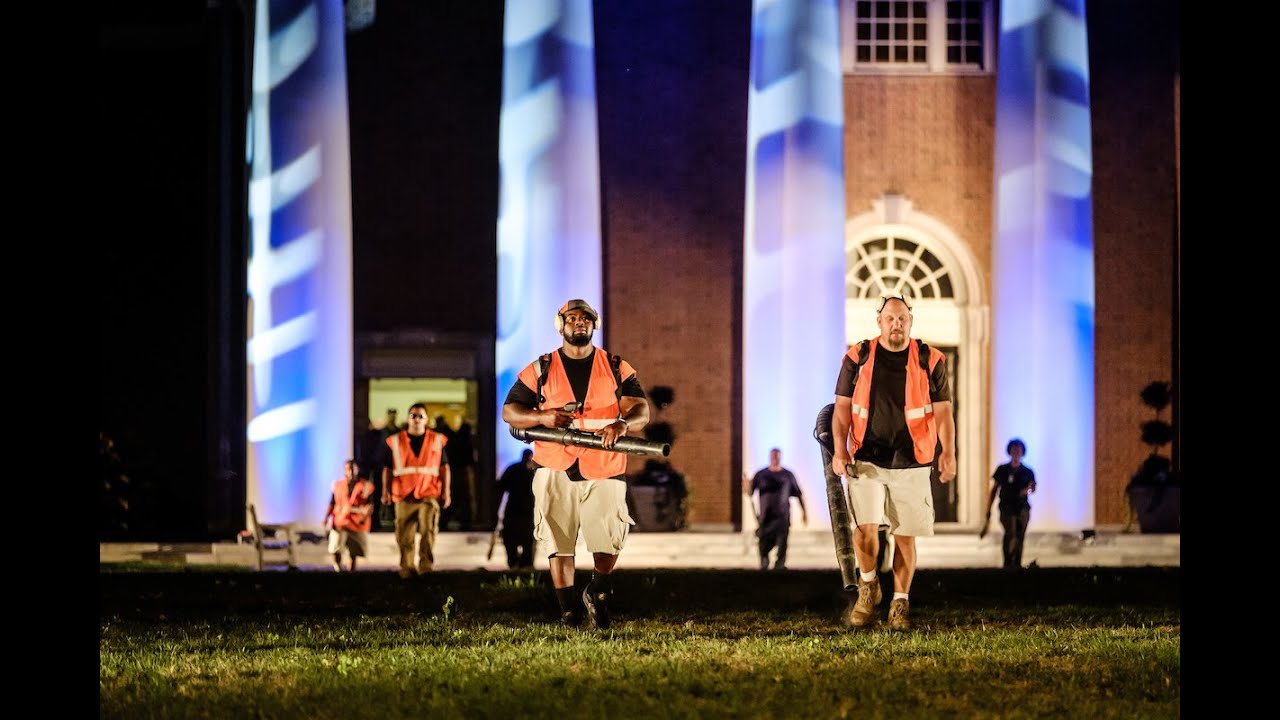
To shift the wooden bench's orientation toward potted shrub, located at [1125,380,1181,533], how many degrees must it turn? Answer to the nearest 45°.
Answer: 0° — it already faces it

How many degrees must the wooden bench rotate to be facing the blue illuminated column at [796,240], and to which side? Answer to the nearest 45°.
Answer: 0° — it already faces it

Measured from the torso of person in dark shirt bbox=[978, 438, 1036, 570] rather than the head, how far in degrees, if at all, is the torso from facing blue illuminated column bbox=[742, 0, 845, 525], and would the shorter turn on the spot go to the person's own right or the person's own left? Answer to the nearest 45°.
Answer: approximately 135° to the person's own right

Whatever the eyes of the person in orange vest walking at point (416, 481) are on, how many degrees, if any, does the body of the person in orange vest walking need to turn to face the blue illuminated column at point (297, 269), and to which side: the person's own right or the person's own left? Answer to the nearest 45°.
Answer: approximately 180°

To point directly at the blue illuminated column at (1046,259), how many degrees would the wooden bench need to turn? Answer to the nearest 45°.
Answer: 0° — it already faces it

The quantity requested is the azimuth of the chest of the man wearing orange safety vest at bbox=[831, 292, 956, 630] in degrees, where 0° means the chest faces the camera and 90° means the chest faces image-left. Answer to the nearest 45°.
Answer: approximately 0°

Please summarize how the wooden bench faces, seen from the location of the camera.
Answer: facing to the right of the viewer

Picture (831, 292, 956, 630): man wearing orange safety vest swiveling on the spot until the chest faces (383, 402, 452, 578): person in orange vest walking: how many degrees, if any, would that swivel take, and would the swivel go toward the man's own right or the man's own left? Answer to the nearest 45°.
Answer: approximately 135° to the man's own right

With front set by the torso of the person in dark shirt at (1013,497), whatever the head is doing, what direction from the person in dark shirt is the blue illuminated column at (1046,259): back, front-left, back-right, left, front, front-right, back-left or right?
back
